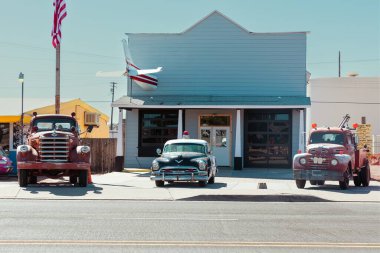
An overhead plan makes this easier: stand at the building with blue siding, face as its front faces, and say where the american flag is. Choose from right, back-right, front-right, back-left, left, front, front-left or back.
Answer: front-right

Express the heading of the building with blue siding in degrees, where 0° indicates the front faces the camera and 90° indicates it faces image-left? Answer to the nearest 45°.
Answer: approximately 0°
